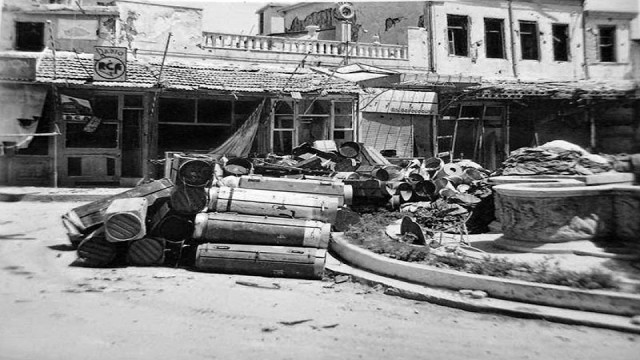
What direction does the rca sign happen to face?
toward the camera

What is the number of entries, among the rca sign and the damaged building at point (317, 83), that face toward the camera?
2

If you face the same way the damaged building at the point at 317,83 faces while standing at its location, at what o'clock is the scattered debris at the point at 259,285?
The scattered debris is roughly at 12 o'clock from the damaged building.

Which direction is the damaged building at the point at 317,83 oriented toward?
toward the camera

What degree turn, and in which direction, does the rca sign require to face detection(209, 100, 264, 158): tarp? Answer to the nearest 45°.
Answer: approximately 90° to its left

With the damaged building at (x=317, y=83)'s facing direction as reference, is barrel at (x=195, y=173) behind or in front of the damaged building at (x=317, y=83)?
in front

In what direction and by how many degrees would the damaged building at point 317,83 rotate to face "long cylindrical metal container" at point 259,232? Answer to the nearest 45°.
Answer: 0° — it already faces it

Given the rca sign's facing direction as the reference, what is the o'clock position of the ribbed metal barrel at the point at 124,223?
The ribbed metal barrel is roughly at 12 o'clock from the rca sign.

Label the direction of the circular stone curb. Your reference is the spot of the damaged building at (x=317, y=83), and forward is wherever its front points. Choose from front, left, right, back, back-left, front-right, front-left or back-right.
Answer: front

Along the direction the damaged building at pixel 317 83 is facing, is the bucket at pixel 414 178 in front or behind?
in front

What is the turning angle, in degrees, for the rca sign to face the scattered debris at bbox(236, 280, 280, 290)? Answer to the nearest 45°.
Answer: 0° — it already faces it

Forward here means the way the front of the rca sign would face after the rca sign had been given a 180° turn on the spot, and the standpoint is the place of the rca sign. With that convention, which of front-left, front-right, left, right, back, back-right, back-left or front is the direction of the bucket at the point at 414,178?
back-right
